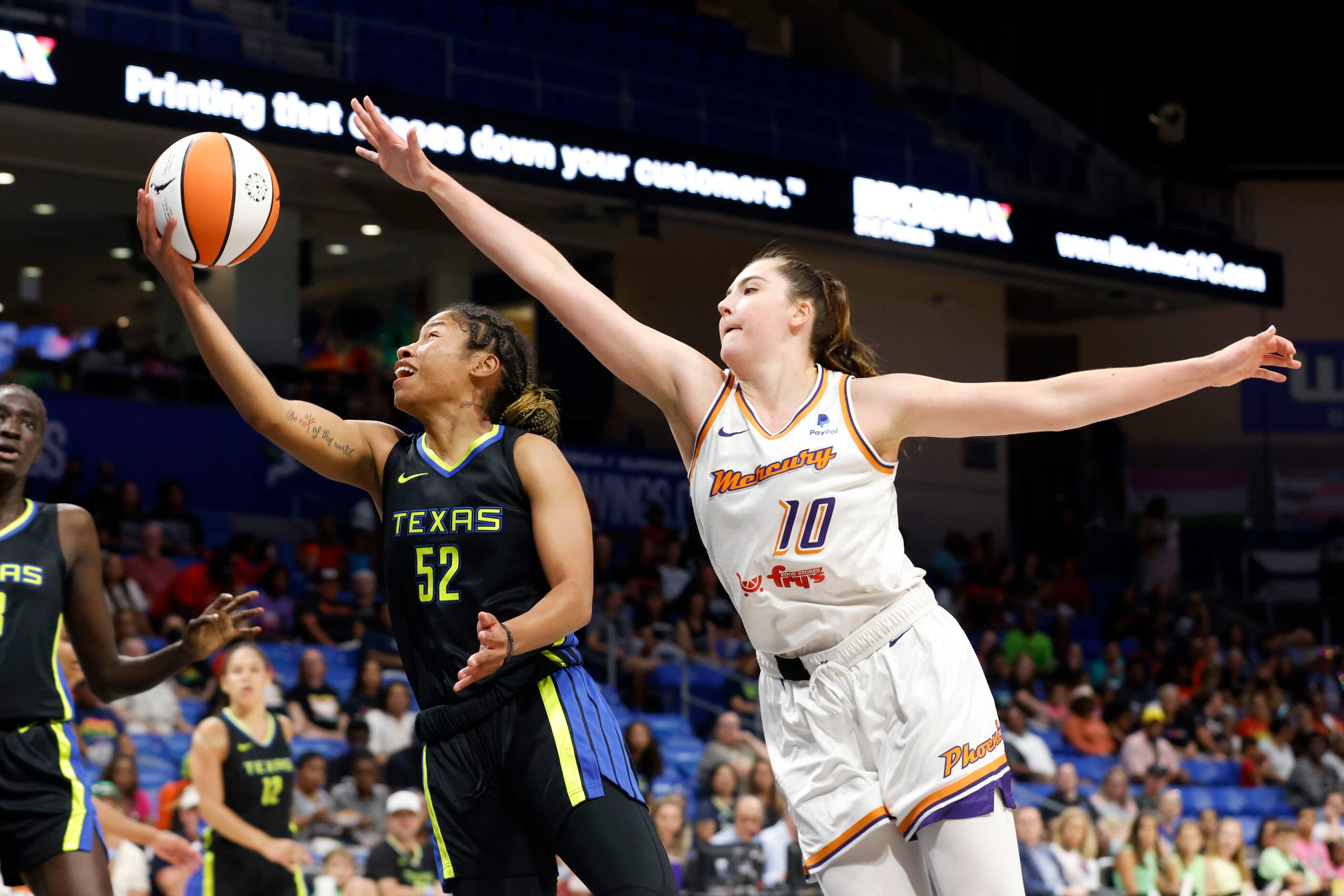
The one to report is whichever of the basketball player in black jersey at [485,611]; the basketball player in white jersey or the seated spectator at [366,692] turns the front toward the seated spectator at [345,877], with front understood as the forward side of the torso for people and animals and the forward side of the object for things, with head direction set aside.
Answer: the seated spectator at [366,692]

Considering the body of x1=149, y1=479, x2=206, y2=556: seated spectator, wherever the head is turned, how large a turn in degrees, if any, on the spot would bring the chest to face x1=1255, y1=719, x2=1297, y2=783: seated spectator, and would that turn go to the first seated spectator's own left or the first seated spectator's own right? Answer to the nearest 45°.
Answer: approximately 90° to the first seated spectator's own left

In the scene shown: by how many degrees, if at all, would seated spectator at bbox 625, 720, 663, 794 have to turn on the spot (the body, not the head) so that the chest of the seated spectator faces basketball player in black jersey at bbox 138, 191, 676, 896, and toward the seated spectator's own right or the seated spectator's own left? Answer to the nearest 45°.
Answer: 0° — they already face them

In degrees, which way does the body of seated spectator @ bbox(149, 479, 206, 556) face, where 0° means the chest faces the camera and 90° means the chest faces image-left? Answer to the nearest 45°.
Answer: approximately 0°

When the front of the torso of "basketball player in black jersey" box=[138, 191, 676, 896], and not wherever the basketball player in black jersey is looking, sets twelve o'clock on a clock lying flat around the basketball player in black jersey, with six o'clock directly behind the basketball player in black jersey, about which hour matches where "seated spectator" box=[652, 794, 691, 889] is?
The seated spectator is roughly at 5 o'clock from the basketball player in black jersey.

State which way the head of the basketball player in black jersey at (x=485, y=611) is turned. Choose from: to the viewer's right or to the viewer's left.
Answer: to the viewer's left

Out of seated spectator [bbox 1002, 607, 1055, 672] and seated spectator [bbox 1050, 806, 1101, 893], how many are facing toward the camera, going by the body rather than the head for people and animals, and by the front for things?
2
